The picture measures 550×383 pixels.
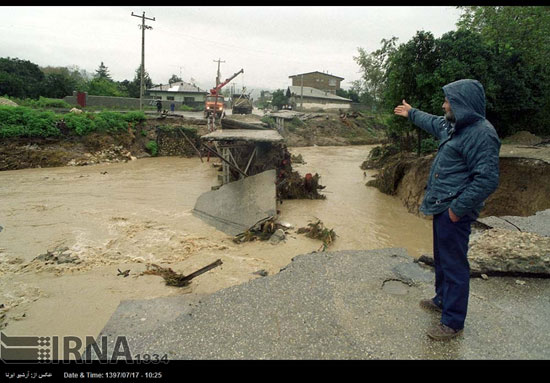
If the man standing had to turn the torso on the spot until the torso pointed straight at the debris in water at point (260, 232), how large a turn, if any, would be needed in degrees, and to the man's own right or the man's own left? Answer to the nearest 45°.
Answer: approximately 45° to the man's own right

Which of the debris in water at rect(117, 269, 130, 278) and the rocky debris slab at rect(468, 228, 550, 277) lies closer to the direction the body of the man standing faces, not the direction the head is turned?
the debris in water

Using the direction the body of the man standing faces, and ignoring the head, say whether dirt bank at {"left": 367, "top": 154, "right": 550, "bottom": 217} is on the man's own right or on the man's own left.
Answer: on the man's own right

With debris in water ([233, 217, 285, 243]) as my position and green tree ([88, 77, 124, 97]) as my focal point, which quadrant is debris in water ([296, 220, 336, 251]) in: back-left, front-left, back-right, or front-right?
back-right

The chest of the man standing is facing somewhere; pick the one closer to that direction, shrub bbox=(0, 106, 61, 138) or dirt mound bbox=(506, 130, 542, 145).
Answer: the shrub

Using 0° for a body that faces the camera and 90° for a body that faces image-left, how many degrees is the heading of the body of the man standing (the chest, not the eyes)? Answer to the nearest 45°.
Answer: approximately 90°

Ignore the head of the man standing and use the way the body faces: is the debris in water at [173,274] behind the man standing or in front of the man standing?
in front

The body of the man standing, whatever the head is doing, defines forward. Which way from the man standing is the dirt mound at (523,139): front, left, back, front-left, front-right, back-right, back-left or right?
right

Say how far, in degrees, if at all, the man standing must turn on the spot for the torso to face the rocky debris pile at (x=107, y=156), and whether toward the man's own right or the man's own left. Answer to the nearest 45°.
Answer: approximately 45° to the man's own right
